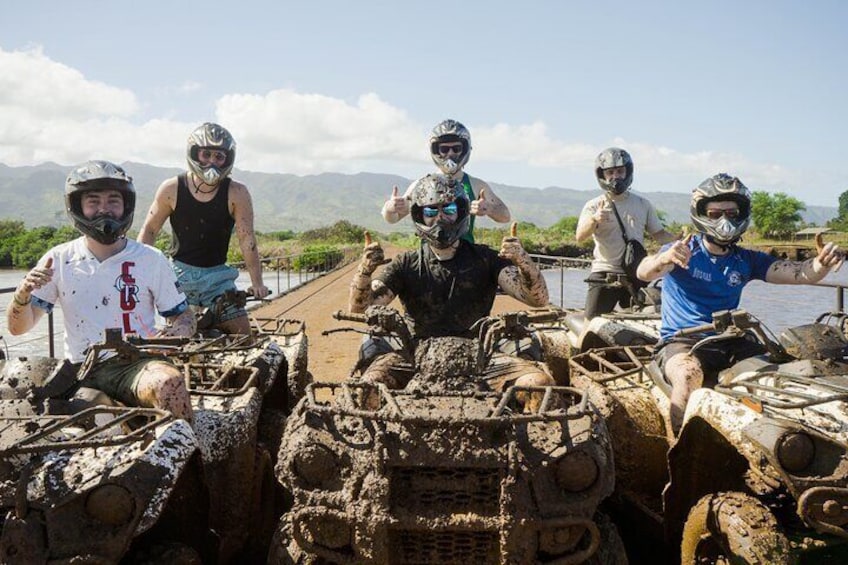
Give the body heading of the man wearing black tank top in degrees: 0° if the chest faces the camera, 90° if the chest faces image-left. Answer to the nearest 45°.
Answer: approximately 0°

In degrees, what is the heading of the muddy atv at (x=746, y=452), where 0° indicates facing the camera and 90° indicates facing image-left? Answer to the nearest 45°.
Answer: approximately 315°

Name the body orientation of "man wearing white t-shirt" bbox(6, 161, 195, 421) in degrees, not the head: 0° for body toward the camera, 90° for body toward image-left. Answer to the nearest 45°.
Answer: approximately 0°

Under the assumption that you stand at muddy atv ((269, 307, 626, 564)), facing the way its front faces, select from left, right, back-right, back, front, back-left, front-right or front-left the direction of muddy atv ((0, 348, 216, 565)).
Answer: right

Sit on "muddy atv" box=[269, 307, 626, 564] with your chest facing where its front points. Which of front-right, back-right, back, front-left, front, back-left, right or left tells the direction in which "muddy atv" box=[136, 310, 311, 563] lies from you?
back-right

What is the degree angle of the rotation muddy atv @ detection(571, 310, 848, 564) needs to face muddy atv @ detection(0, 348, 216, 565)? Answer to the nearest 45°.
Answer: approximately 90° to its right

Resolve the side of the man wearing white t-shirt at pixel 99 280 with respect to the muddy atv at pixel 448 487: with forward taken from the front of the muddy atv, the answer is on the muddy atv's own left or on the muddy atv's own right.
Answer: on the muddy atv's own right

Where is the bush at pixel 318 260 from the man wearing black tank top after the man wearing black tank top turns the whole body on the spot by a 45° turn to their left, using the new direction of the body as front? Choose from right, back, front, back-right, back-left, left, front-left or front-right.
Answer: back-left

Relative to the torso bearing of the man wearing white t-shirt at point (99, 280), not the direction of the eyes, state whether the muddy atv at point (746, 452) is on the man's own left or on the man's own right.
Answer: on the man's own left

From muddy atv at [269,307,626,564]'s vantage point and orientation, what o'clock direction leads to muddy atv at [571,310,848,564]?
muddy atv at [571,310,848,564] is roughly at 8 o'clock from muddy atv at [269,307,626,564].

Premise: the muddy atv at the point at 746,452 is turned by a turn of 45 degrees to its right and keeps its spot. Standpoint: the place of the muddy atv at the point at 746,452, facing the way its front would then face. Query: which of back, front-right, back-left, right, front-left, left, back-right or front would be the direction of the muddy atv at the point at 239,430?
right
